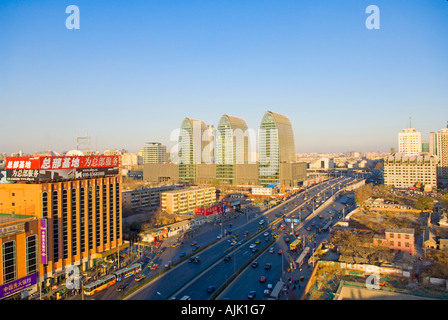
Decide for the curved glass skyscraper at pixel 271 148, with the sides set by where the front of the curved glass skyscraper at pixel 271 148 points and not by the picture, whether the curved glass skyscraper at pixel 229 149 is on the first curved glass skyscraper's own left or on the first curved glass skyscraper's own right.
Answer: on the first curved glass skyscraper's own right

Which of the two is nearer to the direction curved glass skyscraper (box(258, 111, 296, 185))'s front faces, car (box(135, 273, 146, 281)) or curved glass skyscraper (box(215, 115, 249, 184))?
the car

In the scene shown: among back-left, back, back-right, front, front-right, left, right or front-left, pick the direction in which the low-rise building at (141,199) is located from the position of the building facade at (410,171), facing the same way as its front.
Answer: front-right

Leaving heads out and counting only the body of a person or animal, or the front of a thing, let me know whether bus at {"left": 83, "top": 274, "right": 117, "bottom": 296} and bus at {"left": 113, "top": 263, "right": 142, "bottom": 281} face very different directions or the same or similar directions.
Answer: same or similar directions

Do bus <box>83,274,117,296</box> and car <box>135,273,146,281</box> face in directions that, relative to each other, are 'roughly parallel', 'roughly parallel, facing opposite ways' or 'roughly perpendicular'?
roughly parallel

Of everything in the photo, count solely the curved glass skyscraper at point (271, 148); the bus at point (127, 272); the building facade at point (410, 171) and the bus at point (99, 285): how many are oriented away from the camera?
0

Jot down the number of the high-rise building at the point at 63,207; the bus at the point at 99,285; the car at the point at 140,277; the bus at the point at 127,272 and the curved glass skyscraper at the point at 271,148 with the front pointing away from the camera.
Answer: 0

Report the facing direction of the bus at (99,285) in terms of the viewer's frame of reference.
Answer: facing the viewer and to the left of the viewer

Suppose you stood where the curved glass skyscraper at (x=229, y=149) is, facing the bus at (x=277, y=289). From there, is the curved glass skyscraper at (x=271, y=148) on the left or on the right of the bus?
left

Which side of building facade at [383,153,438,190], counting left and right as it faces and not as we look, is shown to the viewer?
front

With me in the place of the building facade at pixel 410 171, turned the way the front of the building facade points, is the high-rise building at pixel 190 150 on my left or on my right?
on my right

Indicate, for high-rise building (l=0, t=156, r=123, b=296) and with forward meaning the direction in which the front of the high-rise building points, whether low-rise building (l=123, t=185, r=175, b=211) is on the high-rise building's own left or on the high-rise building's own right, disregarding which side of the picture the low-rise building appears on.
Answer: on the high-rise building's own left

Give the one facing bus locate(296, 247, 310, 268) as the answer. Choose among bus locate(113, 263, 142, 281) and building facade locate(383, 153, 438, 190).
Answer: the building facade
